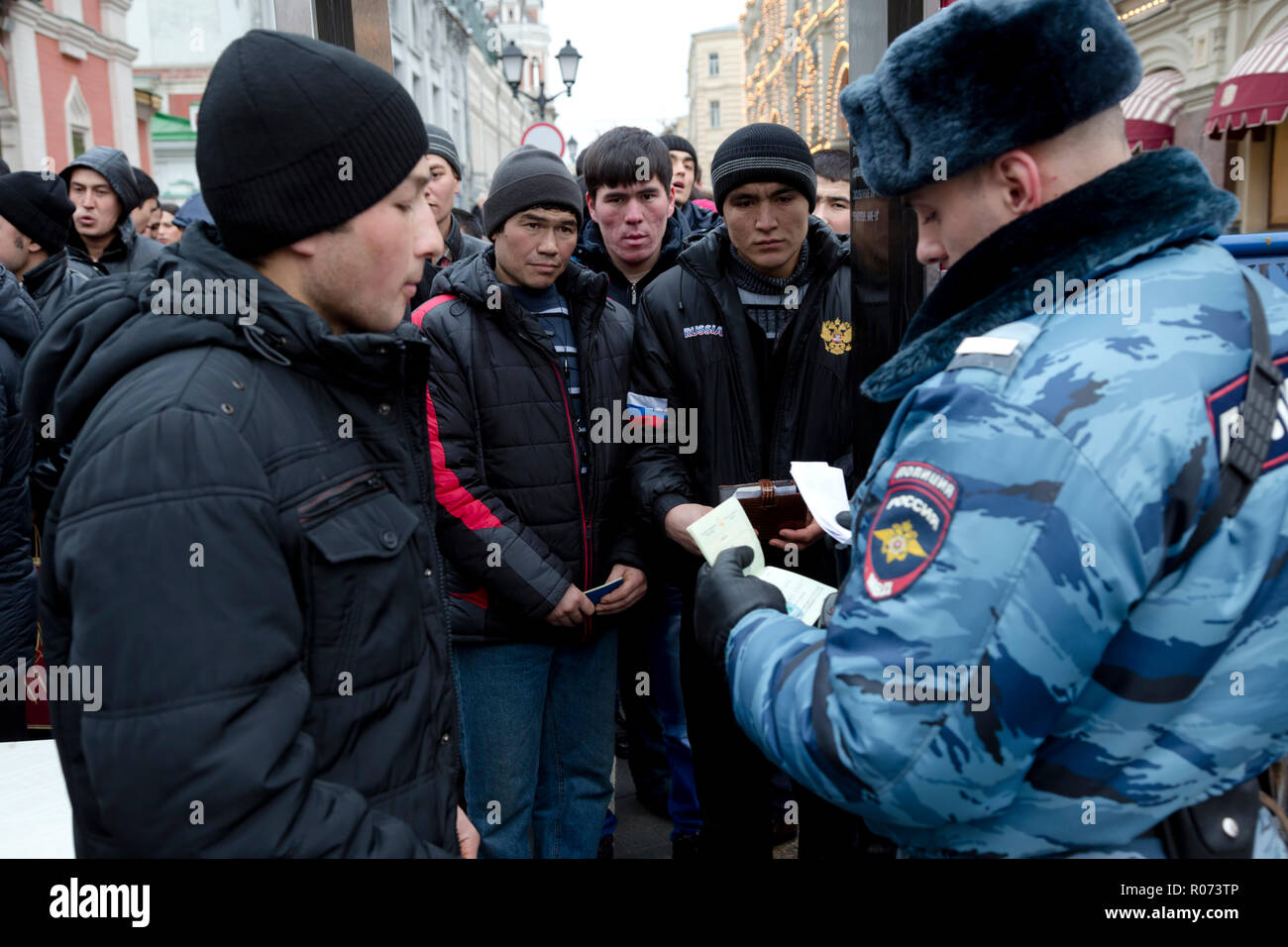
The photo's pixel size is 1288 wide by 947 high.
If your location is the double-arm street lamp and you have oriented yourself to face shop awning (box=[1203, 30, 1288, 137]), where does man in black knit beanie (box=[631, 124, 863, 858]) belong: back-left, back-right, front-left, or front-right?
front-right

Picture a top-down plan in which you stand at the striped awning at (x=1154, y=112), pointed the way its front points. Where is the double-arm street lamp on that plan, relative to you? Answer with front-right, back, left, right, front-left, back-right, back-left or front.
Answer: front-right

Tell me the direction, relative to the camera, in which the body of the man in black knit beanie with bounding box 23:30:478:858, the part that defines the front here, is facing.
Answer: to the viewer's right

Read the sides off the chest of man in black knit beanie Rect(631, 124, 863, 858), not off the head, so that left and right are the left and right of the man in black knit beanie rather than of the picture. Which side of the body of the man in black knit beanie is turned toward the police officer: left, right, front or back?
front

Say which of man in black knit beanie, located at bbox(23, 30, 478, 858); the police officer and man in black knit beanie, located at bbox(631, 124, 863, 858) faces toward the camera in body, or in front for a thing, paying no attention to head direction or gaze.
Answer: man in black knit beanie, located at bbox(631, 124, 863, 858)

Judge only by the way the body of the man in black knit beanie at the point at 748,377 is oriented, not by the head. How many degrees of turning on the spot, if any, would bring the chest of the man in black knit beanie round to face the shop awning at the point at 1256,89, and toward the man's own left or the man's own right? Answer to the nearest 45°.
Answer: approximately 135° to the man's own left

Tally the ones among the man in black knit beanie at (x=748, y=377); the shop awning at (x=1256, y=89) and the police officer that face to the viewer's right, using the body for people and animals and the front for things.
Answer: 0

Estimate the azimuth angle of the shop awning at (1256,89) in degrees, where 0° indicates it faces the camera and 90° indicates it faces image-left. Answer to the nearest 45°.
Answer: approximately 45°

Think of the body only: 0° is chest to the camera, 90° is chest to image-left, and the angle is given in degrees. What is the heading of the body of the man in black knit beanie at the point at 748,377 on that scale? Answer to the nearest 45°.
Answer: approximately 0°

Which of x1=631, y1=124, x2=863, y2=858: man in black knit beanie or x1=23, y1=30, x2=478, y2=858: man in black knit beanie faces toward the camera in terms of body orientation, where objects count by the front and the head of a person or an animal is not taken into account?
x1=631, y1=124, x2=863, y2=858: man in black knit beanie

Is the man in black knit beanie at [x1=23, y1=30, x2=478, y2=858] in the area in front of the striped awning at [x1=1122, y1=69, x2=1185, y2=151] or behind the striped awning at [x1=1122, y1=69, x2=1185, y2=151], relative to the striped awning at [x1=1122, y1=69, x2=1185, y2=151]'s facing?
in front

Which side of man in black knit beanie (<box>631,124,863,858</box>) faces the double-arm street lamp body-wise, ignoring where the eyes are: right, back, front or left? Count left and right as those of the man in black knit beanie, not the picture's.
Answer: back

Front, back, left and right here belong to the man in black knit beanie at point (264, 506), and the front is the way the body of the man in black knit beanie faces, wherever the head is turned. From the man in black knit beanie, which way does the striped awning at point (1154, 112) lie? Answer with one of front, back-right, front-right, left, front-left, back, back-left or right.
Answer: front-left

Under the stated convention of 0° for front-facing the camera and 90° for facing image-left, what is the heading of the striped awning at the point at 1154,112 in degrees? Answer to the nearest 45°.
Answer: approximately 45°

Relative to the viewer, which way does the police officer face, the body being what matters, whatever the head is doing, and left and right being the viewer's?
facing away from the viewer and to the left of the viewer

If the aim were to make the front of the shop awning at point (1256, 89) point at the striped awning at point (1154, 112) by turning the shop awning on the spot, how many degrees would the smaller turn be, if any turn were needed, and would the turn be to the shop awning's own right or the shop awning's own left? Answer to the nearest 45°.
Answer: approximately 90° to the shop awning's own right
